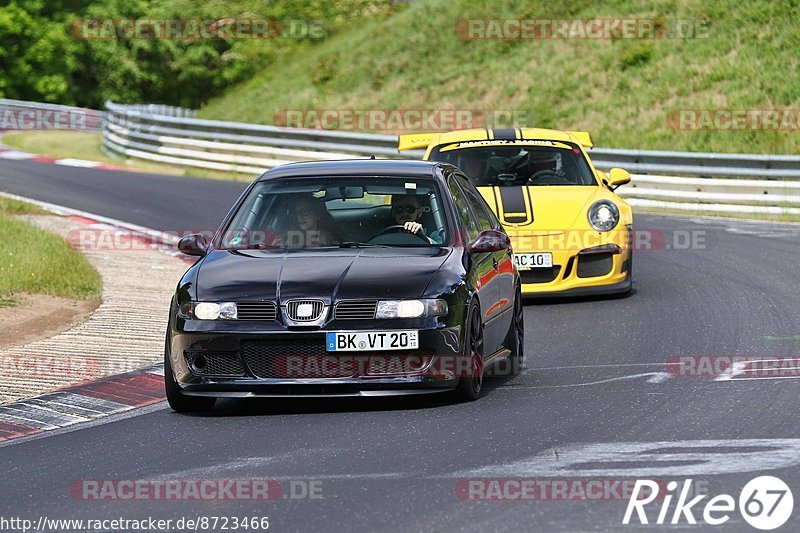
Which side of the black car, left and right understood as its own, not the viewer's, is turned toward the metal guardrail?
back

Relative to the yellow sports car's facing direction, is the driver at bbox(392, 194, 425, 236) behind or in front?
in front

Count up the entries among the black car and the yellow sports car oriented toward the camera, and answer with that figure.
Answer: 2

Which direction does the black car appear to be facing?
toward the camera

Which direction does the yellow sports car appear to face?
toward the camera

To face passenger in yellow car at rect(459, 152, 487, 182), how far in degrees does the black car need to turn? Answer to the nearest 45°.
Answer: approximately 180°

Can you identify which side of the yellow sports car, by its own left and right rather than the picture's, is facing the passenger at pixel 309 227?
front

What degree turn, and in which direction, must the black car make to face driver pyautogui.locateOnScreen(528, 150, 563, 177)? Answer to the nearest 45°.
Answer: approximately 180°

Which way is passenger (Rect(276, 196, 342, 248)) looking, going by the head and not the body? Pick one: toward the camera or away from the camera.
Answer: toward the camera

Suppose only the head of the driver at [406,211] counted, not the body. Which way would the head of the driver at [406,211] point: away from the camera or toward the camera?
toward the camera

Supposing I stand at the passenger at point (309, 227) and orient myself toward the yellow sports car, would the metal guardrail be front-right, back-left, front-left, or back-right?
front-left

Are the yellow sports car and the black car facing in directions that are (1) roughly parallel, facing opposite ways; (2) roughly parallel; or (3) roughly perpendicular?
roughly parallel
